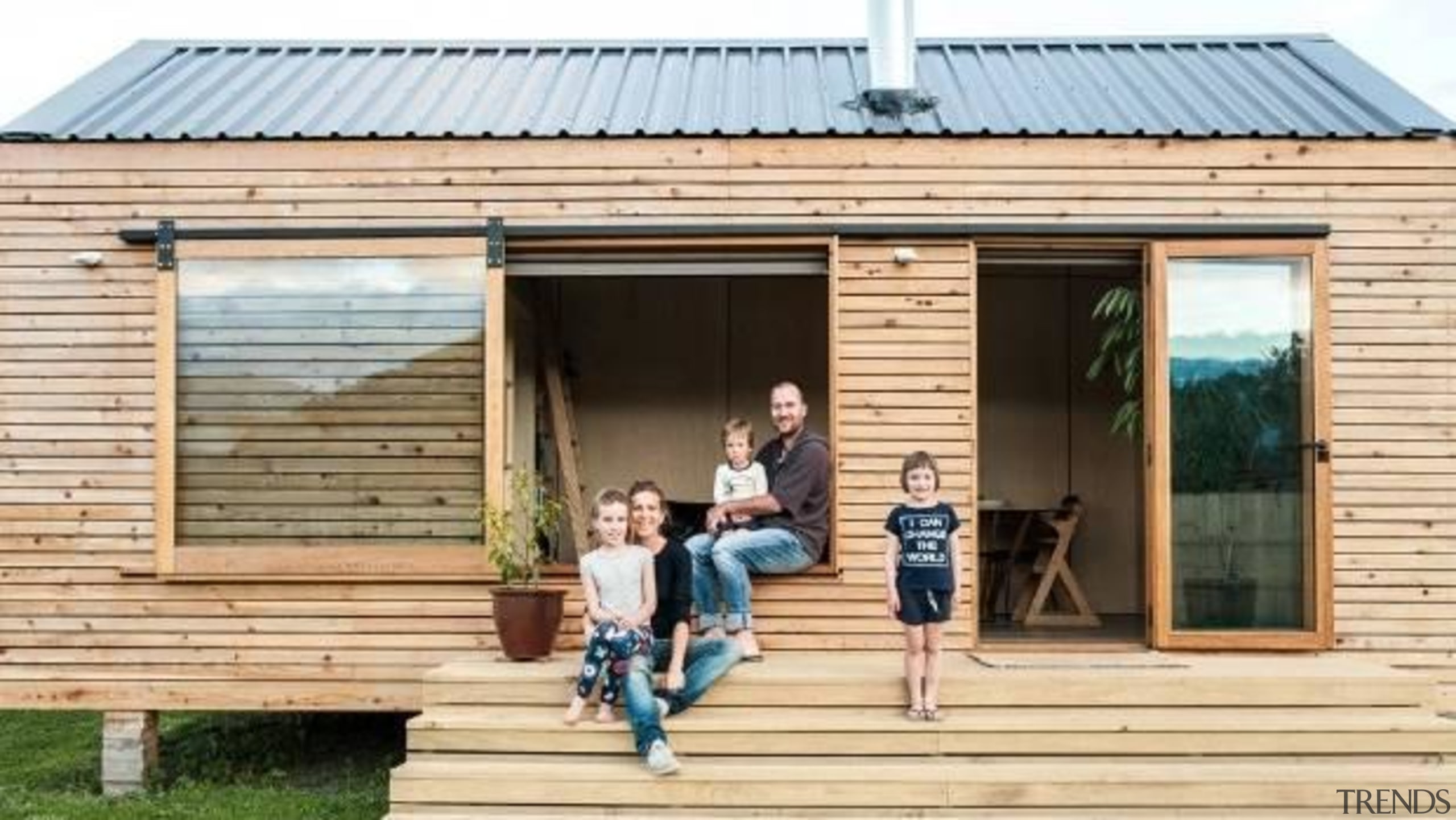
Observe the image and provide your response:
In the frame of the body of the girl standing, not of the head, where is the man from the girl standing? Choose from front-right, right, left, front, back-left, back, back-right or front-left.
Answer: back-right

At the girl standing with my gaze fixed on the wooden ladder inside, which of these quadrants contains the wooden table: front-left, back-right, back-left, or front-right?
front-right

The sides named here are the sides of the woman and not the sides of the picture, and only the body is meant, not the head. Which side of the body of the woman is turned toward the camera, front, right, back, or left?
front

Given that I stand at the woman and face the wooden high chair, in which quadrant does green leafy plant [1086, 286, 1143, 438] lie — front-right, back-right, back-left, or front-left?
front-right

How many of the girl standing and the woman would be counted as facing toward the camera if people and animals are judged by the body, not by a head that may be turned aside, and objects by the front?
2

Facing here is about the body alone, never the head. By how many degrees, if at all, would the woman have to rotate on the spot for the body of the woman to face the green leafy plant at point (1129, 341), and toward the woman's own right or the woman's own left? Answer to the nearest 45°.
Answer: approximately 135° to the woman's own left

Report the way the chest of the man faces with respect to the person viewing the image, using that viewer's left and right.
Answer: facing the viewer and to the left of the viewer

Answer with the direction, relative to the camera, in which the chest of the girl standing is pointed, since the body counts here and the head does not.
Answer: toward the camera
